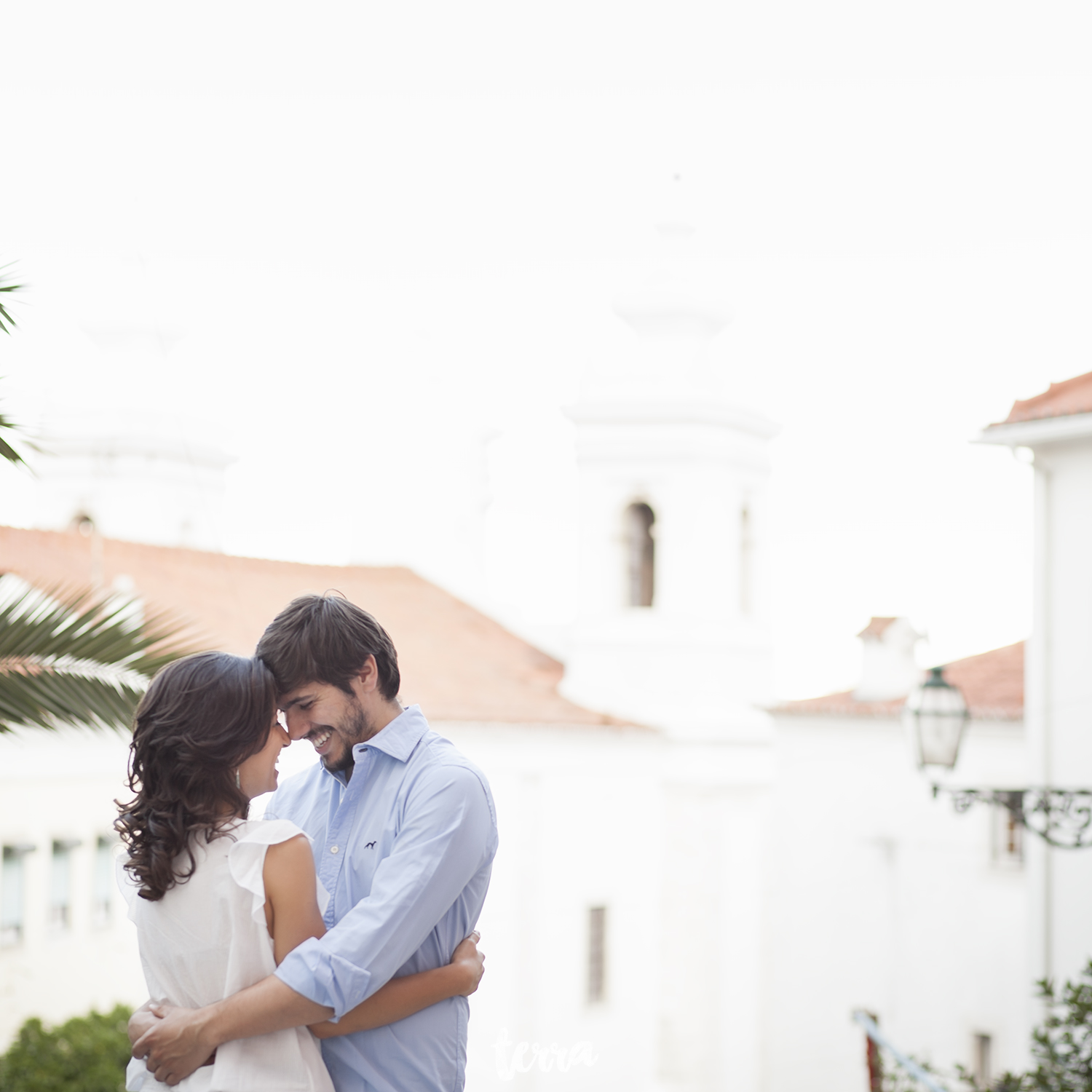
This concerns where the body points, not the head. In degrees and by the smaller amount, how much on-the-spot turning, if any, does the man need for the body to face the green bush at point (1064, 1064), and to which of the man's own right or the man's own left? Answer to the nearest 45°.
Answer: approximately 180°

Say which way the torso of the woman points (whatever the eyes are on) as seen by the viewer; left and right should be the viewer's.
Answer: facing away from the viewer and to the right of the viewer

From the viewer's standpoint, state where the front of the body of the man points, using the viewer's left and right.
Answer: facing the viewer and to the left of the viewer

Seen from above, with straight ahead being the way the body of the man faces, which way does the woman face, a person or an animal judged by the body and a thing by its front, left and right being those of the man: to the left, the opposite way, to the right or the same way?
the opposite way

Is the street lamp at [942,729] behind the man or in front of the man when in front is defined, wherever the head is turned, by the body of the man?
behind

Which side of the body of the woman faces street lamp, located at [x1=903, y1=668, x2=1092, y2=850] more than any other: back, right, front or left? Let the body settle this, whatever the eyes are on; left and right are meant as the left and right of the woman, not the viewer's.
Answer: front

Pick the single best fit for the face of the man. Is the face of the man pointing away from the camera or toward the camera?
toward the camera

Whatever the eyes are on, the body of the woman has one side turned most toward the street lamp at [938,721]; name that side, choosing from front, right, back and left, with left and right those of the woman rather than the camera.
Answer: front

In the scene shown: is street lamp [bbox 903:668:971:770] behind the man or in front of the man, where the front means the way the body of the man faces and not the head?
behind
